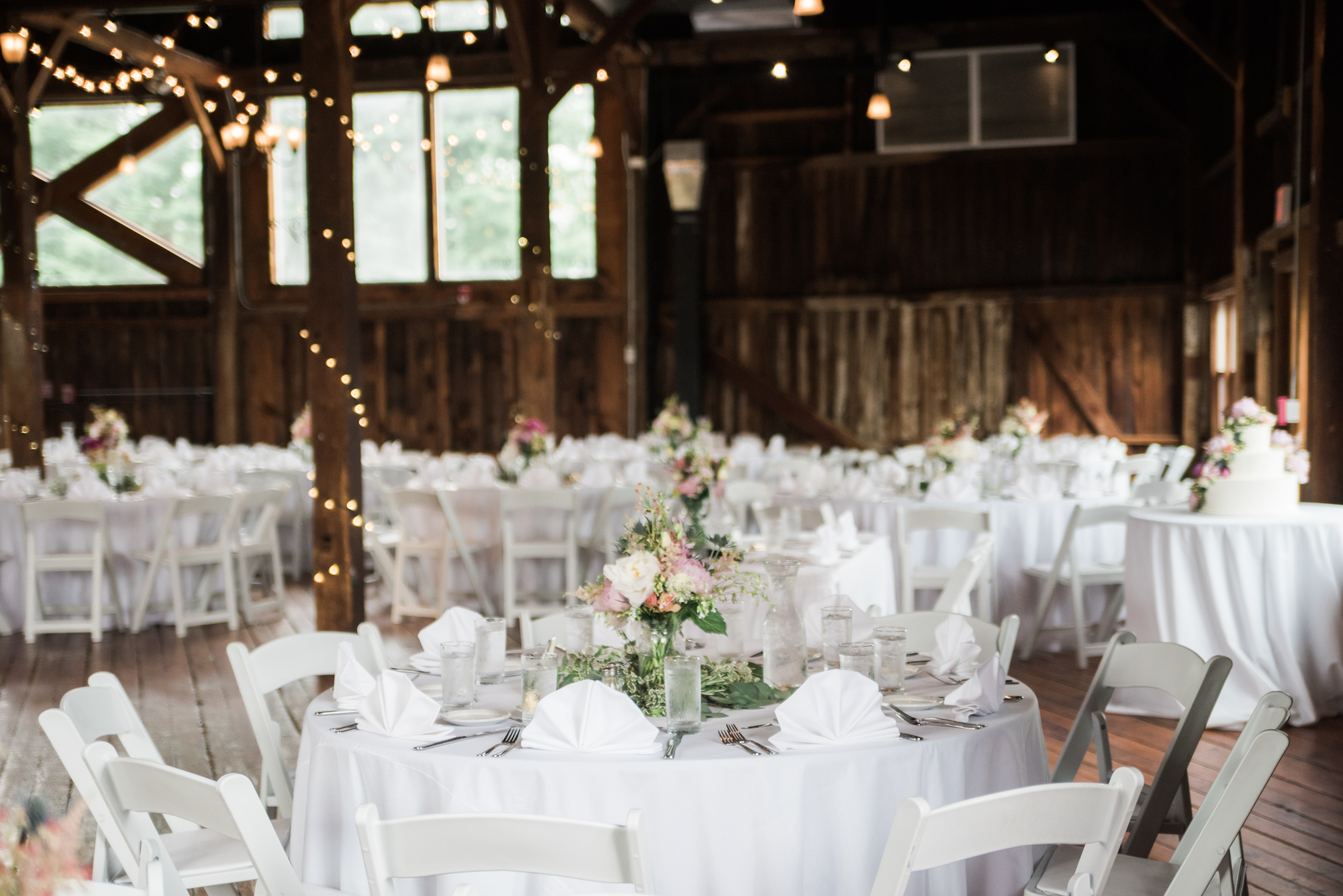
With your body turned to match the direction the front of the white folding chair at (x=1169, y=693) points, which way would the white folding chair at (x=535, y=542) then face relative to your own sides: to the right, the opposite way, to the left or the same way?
to the right

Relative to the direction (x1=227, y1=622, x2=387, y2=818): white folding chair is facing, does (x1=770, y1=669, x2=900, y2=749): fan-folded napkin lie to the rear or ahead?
ahead

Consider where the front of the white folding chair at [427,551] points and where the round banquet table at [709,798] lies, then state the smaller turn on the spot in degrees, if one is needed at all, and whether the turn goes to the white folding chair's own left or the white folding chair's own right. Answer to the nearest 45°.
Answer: approximately 135° to the white folding chair's own right

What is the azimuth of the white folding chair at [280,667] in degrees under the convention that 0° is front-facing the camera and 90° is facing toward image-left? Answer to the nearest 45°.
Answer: approximately 315°

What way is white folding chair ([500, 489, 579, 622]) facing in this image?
away from the camera

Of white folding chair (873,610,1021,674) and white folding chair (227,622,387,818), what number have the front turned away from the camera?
0
